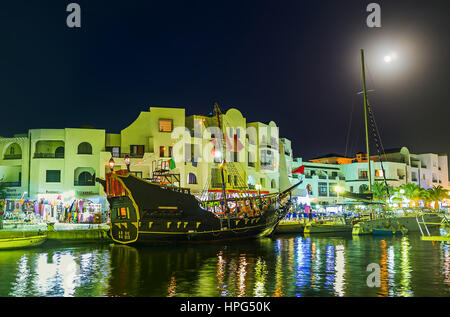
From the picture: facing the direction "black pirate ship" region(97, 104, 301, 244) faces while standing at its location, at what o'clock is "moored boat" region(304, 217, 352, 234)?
The moored boat is roughly at 12 o'clock from the black pirate ship.

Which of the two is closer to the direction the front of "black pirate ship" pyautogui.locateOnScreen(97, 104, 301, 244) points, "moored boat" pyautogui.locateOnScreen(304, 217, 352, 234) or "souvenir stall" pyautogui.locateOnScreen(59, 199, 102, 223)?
the moored boat

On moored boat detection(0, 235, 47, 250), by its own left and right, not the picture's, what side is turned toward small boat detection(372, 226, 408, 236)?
front

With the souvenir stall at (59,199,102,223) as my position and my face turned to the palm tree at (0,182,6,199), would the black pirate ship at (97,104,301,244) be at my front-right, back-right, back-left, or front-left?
back-left

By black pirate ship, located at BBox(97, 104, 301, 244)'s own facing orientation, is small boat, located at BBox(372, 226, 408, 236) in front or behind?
in front

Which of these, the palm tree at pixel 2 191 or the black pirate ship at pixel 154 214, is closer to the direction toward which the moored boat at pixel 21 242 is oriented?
the black pirate ship

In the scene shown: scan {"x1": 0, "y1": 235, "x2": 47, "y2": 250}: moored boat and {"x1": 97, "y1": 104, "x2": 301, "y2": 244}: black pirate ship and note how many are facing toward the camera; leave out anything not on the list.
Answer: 0

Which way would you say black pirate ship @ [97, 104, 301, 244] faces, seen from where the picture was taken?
facing away from the viewer and to the right of the viewer

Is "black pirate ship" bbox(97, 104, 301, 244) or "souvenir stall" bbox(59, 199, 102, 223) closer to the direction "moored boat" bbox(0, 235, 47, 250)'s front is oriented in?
the black pirate ship
